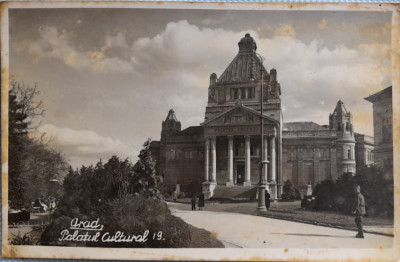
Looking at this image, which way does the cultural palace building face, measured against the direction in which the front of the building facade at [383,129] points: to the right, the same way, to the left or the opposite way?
to the left

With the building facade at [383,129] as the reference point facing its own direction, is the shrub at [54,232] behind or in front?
in front

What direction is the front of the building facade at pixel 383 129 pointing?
to the viewer's left

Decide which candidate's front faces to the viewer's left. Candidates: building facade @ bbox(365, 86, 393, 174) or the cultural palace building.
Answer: the building facade

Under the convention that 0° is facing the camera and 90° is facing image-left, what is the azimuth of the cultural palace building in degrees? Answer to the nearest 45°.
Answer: approximately 0°

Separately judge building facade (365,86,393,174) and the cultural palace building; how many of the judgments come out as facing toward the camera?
1
